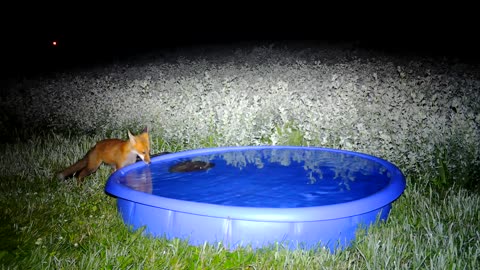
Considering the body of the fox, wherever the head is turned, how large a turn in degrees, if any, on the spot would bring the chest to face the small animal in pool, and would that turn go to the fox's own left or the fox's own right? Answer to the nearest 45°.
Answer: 0° — it already faces it

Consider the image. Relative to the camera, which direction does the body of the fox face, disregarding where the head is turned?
to the viewer's right
